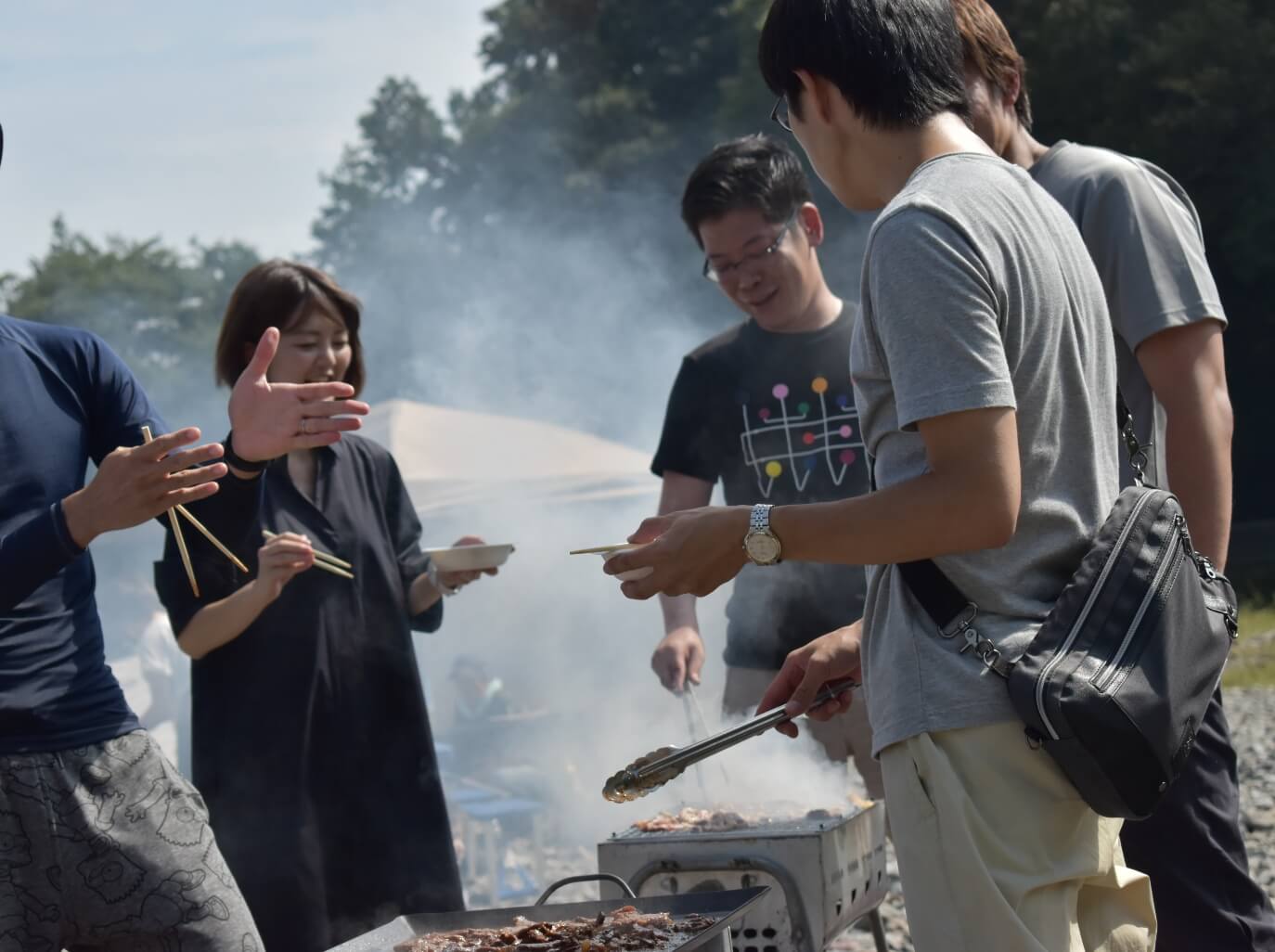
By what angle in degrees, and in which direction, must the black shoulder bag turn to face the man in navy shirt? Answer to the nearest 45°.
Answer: approximately 135° to its right

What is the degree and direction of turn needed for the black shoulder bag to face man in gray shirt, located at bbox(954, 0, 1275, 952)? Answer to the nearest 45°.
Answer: approximately 135° to its left

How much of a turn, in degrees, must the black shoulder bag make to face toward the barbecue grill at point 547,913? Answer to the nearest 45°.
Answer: approximately 180°

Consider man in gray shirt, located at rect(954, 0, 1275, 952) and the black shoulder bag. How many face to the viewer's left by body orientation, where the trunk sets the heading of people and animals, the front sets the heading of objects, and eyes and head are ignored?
1

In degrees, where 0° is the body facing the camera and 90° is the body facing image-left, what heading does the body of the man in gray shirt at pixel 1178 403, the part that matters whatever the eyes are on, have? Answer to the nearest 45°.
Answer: approximately 90°

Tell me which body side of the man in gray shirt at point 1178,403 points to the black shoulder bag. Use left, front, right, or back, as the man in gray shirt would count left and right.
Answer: left

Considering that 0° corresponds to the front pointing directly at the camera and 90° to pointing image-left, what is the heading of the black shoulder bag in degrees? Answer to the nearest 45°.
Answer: approximately 315°

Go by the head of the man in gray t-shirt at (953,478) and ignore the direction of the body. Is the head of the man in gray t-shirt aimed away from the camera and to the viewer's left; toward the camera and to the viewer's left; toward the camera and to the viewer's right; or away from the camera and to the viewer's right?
away from the camera and to the viewer's left

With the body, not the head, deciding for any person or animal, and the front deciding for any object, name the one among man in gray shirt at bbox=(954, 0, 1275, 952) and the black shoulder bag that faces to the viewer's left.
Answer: the man in gray shirt

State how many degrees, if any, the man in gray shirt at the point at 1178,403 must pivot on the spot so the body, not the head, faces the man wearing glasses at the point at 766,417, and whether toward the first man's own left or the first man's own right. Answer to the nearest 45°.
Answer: approximately 45° to the first man's own right
